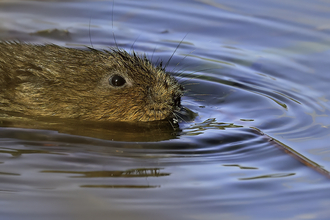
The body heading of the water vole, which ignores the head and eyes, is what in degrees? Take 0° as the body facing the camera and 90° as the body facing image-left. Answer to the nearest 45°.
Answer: approximately 270°
